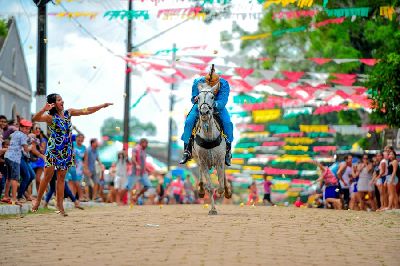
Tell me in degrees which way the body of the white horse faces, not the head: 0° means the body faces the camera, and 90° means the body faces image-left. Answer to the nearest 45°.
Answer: approximately 0°

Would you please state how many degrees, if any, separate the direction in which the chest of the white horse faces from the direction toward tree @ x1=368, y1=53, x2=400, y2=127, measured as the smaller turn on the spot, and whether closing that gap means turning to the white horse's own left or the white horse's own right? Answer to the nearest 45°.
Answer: approximately 135° to the white horse's own left

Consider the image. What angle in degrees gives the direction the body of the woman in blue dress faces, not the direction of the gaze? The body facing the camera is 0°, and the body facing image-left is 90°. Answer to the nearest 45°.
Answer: approximately 315°

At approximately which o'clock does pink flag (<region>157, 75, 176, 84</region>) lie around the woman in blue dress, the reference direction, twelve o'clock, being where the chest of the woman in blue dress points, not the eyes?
The pink flag is roughly at 8 o'clock from the woman in blue dress.

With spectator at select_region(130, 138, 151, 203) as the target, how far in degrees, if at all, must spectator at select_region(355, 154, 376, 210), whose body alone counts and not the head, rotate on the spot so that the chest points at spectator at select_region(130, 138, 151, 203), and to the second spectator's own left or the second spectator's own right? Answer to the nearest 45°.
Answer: approximately 90° to the second spectator's own right

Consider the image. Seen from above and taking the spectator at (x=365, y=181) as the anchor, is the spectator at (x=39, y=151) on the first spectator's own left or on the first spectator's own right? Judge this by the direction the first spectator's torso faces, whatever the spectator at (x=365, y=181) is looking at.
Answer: on the first spectator's own right
